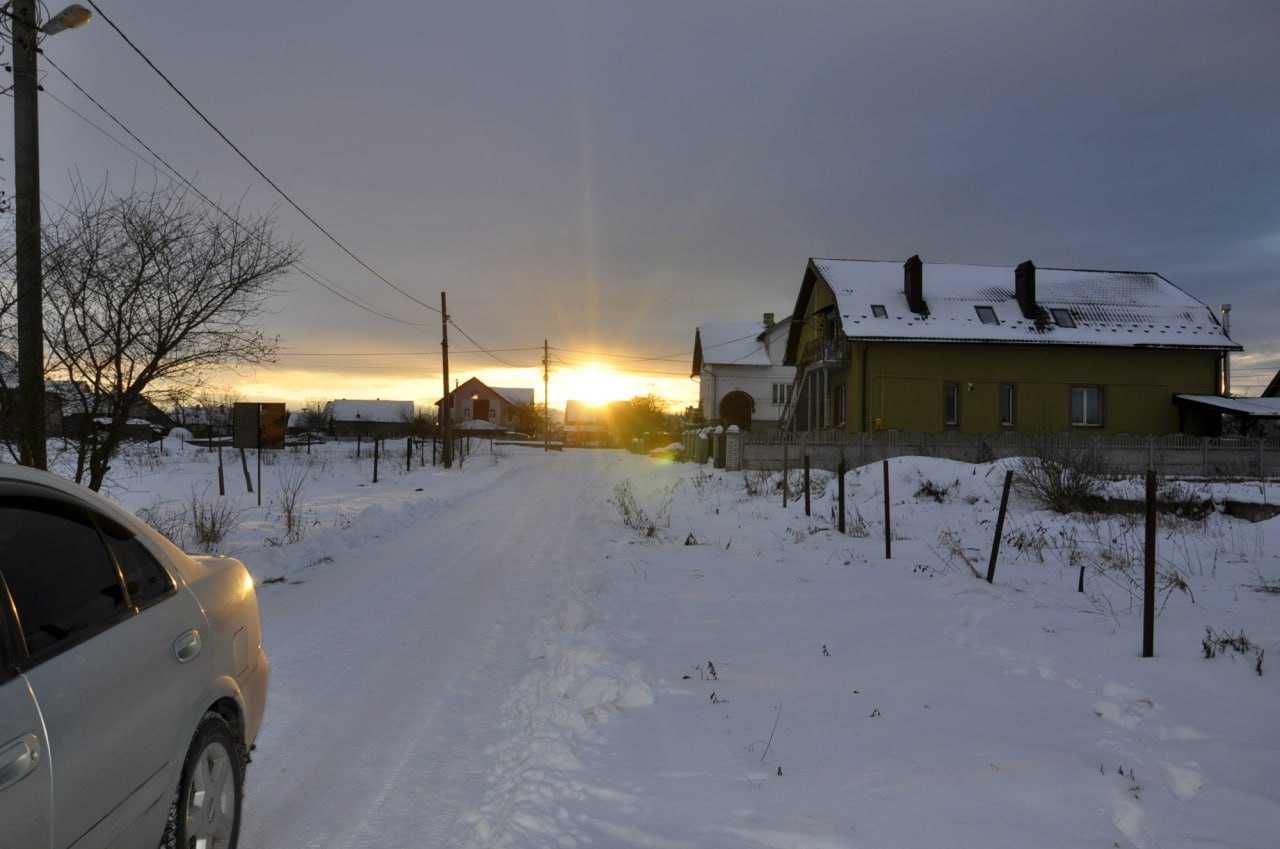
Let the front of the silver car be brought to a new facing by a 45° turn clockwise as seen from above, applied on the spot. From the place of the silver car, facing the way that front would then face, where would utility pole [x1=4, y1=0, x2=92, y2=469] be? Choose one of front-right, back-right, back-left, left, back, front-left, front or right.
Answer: right

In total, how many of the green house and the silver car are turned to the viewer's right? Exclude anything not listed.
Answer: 0

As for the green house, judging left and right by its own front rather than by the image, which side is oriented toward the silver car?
left

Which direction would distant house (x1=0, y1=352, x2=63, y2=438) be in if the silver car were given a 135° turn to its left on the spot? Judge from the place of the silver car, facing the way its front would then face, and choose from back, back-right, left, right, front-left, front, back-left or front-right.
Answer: left

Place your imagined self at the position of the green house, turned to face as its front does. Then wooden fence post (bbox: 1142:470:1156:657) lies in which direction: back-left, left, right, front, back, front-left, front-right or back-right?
left

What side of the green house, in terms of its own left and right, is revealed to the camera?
left

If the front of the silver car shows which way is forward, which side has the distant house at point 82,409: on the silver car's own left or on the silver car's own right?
on the silver car's own right
